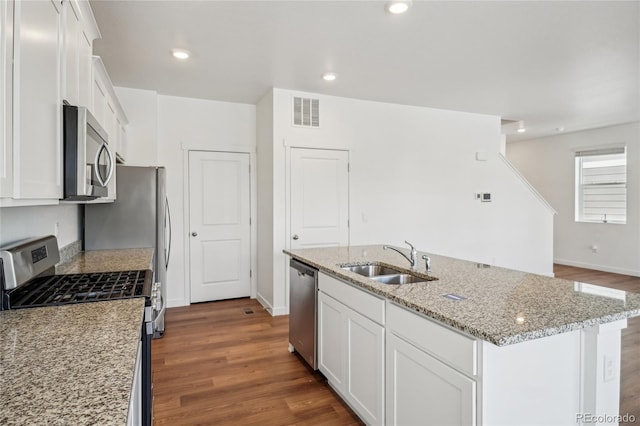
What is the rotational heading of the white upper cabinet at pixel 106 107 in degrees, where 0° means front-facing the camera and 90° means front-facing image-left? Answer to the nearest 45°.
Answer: approximately 270°

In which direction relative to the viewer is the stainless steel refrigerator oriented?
to the viewer's right

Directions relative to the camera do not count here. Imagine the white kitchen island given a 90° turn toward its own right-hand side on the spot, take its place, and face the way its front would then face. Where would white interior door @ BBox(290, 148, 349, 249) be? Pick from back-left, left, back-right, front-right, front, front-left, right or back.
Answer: front

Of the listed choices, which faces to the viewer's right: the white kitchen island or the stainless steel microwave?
the stainless steel microwave

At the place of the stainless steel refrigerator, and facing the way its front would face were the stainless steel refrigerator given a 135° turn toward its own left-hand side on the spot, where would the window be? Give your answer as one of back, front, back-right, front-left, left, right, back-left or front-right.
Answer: back-right

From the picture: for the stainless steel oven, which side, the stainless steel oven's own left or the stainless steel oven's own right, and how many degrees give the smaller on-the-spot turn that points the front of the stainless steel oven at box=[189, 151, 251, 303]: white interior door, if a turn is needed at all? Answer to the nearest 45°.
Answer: approximately 45° to the stainless steel oven's own left

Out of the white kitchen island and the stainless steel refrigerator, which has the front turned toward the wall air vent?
the stainless steel refrigerator

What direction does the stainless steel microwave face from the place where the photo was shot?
facing to the right of the viewer

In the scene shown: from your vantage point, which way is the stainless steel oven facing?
to the viewer's right

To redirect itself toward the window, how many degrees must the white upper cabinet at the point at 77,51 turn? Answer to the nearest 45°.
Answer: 0° — it already faces it

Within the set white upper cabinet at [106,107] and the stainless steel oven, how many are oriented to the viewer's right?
2

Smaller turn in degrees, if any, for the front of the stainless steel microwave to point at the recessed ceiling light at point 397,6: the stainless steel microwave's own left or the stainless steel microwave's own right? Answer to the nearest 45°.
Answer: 0° — it already faces it

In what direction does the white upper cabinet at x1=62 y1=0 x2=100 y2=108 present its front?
to the viewer's right
